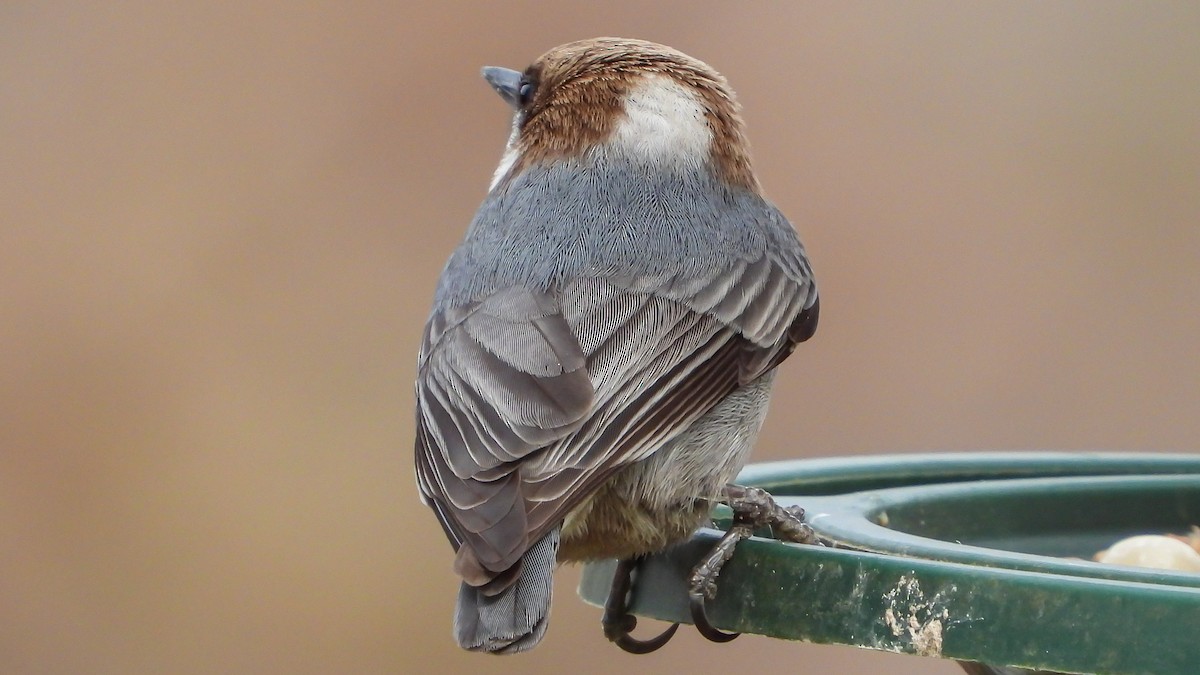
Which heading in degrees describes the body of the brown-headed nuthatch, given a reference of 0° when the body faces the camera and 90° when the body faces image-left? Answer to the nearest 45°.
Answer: approximately 225°
